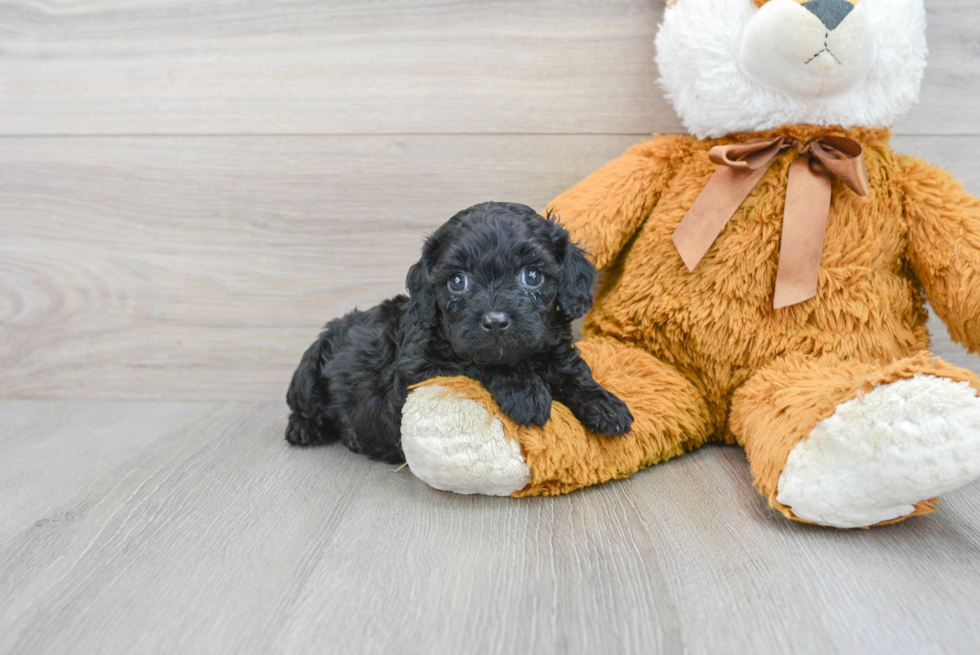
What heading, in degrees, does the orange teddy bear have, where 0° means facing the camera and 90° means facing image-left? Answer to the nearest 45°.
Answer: approximately 0°

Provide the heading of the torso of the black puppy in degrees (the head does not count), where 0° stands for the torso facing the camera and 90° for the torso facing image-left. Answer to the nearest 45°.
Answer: approximately 315°

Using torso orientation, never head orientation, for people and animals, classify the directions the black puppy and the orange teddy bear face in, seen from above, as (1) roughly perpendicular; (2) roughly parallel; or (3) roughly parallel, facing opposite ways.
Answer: roughly perpendicular
